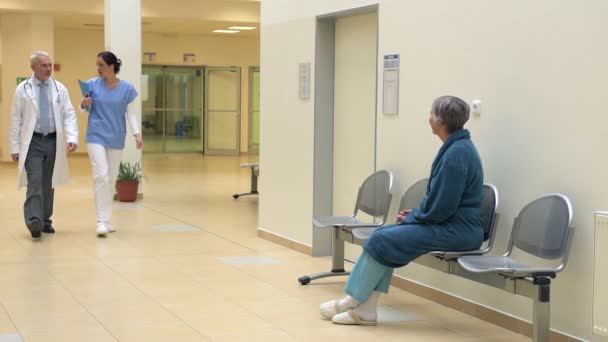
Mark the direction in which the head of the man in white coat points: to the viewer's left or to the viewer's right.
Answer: to the viewer's right

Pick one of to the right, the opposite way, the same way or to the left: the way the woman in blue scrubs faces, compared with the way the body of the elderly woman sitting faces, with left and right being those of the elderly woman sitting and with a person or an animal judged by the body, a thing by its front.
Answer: to the left

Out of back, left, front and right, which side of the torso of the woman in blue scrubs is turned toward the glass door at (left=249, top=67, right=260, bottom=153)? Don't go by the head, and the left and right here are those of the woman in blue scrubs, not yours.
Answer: back

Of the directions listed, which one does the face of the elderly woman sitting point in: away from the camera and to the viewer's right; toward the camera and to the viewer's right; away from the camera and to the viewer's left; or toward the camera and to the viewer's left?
away from the camera and to the viewer's left

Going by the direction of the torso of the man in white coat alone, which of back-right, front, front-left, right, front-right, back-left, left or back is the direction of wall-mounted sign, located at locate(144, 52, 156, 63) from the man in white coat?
back

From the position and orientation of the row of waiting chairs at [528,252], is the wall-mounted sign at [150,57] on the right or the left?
on its right

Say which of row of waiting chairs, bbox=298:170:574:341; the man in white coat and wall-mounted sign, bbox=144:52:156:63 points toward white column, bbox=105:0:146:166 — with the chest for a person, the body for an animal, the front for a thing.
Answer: the wall-mounted sign

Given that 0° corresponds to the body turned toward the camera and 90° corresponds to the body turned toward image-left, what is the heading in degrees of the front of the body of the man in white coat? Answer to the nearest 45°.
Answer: approximately 0°

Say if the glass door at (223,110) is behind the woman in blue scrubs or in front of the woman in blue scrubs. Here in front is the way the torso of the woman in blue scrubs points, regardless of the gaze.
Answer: behind

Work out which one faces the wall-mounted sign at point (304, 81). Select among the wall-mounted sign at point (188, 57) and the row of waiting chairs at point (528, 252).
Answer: the wall-mounted sign at point (188, 57)

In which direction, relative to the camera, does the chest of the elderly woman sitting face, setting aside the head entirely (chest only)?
to the viewer's left

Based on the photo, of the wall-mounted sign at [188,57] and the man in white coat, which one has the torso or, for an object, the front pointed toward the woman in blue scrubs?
the wall-mounted sign

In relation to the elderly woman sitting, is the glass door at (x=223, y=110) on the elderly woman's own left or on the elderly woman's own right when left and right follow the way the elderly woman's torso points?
on the elderly woman's own right
